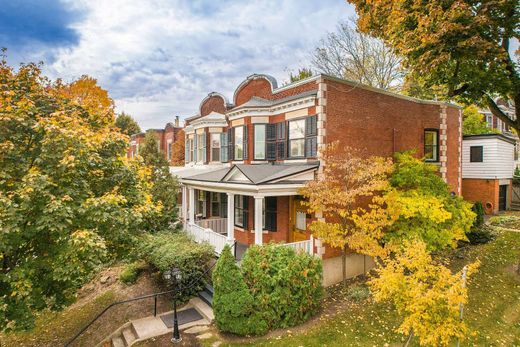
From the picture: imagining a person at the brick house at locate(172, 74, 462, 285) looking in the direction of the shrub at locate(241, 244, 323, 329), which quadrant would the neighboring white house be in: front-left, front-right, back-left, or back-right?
back-left

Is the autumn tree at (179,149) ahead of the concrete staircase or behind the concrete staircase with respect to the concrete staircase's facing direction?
behind

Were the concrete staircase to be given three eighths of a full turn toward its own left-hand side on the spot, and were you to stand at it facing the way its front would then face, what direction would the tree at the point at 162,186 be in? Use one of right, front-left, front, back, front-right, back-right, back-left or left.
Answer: left

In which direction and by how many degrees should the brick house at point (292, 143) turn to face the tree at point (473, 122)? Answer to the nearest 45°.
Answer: approximately 180°

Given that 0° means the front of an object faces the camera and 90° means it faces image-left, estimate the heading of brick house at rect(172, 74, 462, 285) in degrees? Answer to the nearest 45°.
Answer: approximately 45°

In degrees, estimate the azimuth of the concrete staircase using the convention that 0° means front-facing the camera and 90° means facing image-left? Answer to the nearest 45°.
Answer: approximately 45°

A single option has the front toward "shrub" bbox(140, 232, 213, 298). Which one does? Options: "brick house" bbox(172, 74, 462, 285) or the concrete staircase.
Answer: the brick house

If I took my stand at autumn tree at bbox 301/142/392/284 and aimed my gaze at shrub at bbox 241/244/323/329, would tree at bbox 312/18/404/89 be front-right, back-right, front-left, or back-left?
back-right

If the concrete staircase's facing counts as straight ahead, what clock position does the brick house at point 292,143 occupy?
The brick house is roughly at 7 o'clock from the concrete staircase.

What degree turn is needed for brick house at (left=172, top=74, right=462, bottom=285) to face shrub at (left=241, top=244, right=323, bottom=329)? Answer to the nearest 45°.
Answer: approximately 45° to its left

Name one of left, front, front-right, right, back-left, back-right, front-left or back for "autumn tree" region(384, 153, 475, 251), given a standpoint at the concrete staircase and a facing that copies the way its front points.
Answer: back-left

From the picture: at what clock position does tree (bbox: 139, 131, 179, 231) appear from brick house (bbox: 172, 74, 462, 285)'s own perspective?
The tree is roughly at 2 o'clock from the brick house.
